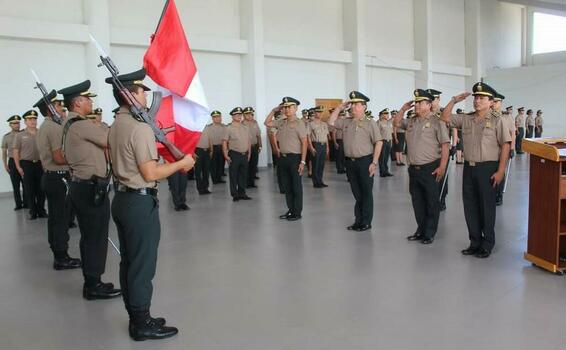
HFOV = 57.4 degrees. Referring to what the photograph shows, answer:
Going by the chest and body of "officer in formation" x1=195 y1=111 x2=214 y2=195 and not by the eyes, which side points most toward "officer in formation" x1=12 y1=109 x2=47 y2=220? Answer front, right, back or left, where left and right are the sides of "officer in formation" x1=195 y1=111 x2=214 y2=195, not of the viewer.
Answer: right

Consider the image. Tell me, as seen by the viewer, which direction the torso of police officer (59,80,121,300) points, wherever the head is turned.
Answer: to the viewer's right

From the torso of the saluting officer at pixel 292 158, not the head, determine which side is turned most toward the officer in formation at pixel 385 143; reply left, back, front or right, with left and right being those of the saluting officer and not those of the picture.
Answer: back

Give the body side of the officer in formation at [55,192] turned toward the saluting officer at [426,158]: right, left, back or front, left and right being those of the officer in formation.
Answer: front

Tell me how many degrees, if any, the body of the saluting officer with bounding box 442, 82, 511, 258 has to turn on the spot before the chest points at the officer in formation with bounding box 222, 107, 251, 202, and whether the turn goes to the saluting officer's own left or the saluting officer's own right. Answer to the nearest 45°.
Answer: approximately 90° to the saluting officer's own right

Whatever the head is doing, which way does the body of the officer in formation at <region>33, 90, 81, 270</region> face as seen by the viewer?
to the viewer's right

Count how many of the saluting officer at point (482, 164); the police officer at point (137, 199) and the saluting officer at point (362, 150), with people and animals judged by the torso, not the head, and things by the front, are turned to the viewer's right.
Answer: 1

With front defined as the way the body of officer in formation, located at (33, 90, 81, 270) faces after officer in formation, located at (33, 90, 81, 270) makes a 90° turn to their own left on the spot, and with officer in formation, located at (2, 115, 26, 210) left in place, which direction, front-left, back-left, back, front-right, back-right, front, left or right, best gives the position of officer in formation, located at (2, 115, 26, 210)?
front

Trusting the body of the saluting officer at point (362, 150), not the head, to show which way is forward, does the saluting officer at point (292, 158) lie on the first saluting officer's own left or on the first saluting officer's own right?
on the first saluting officer's own right

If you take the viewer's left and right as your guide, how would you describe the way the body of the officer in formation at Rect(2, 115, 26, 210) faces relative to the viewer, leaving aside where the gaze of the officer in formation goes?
facing the viewer and to the right of the viewer

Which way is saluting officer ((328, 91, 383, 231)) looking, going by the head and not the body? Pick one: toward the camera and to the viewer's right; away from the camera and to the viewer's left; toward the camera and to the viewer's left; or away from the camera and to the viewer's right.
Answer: toward the camera and to the viewer's left

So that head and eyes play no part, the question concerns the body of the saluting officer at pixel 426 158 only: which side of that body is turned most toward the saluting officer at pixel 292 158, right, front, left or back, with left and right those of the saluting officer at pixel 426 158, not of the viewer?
right
